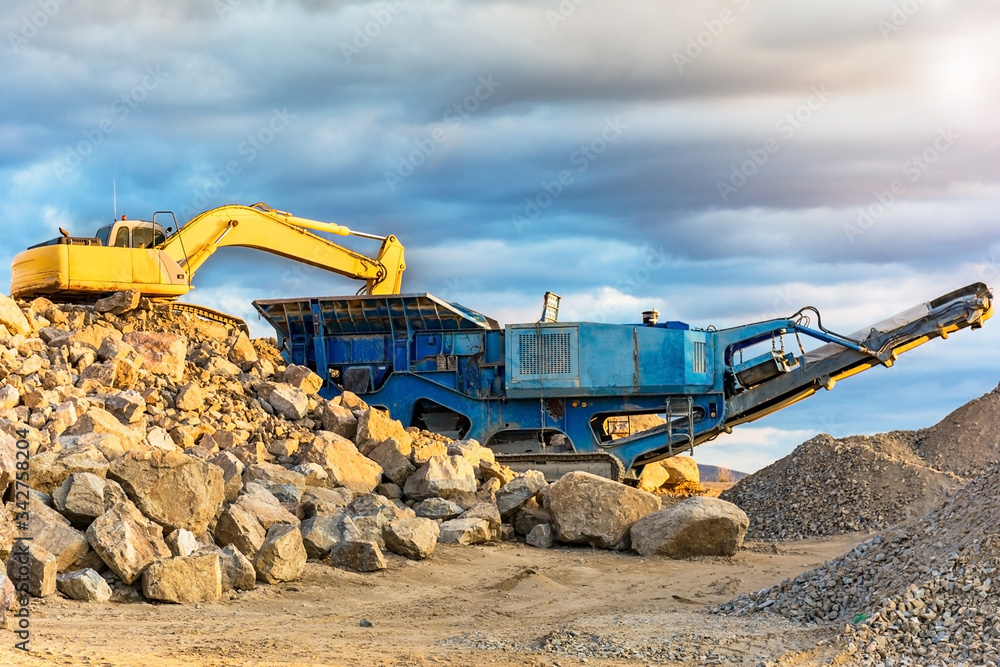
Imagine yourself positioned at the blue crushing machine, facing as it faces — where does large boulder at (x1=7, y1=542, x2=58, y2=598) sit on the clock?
The large boulder is roughly at 4 o'clock from the blue crushing machine.

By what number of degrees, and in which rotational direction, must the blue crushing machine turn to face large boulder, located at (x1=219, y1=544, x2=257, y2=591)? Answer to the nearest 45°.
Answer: approximately 90° to its right

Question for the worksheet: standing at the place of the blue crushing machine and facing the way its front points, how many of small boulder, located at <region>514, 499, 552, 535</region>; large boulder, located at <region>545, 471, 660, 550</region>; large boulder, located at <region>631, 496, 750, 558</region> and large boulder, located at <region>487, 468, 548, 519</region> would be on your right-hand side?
4

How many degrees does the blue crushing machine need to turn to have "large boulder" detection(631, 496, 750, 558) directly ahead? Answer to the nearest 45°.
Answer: approximately 90° to its right

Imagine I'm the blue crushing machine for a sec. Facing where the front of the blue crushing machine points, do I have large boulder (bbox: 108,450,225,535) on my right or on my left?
on my right

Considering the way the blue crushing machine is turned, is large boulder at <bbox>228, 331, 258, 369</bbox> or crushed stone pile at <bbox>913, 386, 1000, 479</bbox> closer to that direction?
the crushed stone pile
